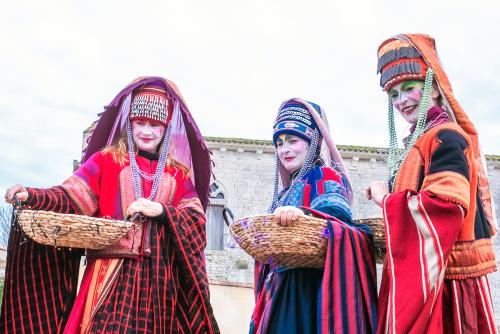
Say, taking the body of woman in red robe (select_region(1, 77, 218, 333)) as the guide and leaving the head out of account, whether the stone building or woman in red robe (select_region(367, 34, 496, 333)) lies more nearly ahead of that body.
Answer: the woman in red robe

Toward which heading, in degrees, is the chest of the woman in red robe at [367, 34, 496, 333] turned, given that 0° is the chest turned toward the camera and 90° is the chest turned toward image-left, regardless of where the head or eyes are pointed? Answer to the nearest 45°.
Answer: approximately 45°

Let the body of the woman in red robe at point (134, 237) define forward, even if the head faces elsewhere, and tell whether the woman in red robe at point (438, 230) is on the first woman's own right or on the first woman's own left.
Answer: on the first woman's own left

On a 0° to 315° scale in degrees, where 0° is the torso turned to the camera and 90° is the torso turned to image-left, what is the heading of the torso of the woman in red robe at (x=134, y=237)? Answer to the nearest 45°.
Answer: approximately 0°

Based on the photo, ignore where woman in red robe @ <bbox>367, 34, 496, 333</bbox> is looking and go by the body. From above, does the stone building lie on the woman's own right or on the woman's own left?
on the woman's own right

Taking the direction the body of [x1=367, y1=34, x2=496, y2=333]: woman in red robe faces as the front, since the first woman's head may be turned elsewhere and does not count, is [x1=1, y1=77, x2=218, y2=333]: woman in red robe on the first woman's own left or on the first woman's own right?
on the first woman's own right

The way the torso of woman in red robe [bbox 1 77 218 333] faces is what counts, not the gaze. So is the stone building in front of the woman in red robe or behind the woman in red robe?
behind

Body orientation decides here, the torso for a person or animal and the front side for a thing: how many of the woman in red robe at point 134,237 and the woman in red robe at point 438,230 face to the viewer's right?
0
